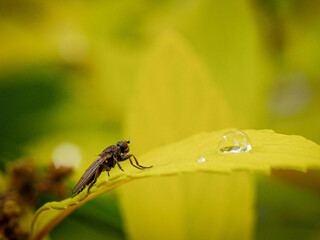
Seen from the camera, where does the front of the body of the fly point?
to the viewer's right

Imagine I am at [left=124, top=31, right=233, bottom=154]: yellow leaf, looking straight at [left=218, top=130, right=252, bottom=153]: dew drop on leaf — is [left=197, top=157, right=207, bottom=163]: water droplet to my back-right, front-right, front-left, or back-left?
front-right
